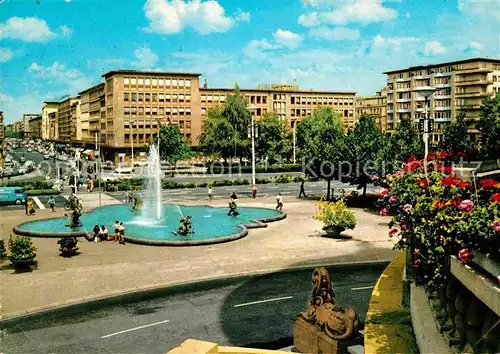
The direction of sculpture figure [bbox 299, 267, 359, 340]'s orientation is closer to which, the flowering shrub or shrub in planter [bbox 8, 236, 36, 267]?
the shrub in planter

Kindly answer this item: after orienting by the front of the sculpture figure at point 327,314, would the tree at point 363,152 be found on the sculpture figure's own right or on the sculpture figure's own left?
on the sculpture figure's own right

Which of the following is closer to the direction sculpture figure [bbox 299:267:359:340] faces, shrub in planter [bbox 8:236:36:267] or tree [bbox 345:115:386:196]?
the shrub in planter

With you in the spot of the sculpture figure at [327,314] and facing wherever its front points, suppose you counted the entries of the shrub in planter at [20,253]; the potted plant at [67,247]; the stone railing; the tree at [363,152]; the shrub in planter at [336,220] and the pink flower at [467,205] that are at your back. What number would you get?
2

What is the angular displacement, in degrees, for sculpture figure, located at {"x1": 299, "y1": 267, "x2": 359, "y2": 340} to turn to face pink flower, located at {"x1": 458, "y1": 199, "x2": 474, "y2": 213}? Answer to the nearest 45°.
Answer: approximately 180°

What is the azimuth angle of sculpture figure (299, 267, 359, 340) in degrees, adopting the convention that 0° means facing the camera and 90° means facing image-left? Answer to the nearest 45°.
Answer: approximately 135°

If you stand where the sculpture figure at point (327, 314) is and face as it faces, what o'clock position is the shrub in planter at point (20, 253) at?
The shrub in planter is roughly at 12 o'clock from the sculpture figure.

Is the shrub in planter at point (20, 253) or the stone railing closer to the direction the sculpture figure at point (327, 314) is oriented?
the shrub in planter

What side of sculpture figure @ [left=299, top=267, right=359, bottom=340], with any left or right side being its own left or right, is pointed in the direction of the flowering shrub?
back
